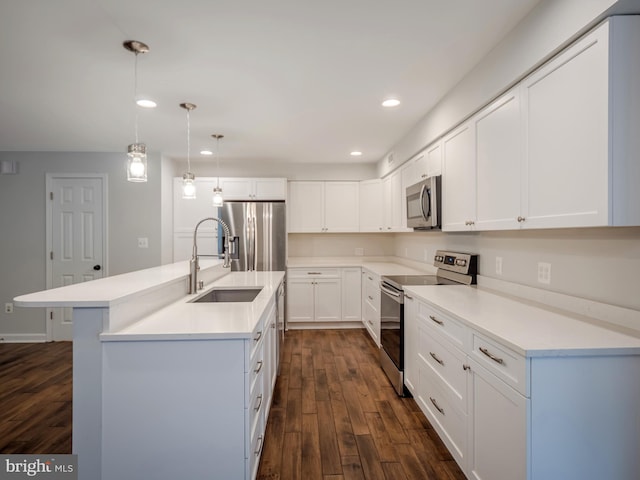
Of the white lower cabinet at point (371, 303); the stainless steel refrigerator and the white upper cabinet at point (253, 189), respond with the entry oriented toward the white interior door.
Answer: the white lower cabinet

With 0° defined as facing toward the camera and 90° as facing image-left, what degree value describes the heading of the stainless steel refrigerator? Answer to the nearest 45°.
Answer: approximately 0°

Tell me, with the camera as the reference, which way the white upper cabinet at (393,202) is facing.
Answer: facing to the left of the viewer

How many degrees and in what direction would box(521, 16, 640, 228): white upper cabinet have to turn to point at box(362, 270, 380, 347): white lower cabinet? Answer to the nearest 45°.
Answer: approximately 90° to its right

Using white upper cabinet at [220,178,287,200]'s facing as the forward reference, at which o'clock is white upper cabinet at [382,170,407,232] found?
white upper cabinet at [382,170,407,232] is roughly at 10 o'clock from white upper cabinet at [220,178,287,200].

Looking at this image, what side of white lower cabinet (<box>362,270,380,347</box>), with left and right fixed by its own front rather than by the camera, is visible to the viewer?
left
